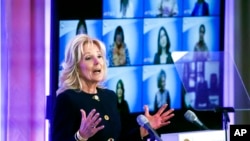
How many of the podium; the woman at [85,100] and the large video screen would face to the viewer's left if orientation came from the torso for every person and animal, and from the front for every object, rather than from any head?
0

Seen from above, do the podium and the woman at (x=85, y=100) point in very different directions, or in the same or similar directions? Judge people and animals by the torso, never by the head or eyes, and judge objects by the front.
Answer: same or similar directions

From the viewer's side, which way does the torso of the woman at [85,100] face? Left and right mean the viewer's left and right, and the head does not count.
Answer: facing the viewer and to the right of the viewer

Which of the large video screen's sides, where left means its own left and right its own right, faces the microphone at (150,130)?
front

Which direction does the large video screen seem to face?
toward the camera

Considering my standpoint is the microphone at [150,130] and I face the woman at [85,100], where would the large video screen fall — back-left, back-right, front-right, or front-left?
front-right

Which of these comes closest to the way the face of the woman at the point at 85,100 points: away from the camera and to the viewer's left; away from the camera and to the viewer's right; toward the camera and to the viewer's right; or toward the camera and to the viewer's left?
toward the camera and to the viewer's right

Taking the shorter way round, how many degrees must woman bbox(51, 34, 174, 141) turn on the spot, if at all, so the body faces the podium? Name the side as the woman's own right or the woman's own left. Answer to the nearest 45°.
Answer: approximately 45° to the woman's own left
